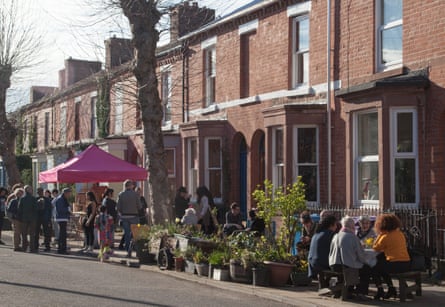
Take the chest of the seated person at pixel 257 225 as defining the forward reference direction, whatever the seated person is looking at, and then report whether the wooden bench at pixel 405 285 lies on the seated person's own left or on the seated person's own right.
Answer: on the seated person's own left

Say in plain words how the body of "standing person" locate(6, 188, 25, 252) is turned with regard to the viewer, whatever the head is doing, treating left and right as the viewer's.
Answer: facing to the right of the viewer

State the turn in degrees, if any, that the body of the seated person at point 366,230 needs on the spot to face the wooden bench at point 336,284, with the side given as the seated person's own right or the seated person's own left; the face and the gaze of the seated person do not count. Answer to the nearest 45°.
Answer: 0° — they already face it

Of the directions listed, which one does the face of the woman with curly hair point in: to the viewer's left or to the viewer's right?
to the viewer's left
